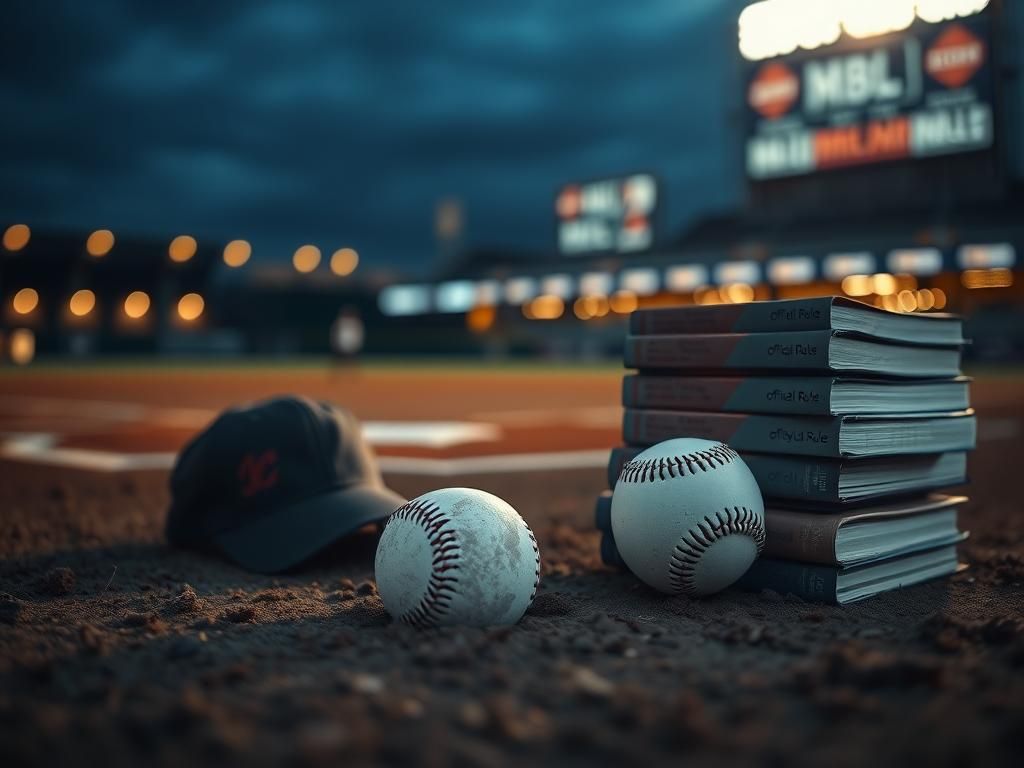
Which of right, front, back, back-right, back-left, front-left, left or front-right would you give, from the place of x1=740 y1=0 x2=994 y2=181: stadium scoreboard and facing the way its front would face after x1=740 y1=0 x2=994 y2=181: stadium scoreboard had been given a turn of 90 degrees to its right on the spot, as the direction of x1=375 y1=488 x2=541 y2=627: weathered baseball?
back-left

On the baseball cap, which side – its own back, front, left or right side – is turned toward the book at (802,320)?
front

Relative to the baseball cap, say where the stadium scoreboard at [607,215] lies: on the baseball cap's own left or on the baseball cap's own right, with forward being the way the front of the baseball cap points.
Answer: on the baseball cap's own left

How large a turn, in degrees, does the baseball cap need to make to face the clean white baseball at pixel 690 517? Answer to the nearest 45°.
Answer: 0° — it already faces it

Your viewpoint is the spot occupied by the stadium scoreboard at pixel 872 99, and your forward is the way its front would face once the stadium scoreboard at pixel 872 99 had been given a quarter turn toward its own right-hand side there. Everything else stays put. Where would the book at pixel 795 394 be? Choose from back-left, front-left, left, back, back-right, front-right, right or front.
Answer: back-left

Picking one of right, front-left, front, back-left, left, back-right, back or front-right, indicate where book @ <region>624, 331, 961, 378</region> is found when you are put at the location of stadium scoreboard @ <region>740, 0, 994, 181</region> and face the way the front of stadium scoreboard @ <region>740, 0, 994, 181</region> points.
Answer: front-left

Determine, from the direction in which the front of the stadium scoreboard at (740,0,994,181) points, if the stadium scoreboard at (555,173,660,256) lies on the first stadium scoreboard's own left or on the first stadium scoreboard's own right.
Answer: on the first stadium scoreboard's own right

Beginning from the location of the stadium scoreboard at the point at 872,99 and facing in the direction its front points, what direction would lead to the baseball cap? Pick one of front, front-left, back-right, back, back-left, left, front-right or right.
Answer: front-left

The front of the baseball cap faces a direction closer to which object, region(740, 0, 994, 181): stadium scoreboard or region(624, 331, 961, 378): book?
the book

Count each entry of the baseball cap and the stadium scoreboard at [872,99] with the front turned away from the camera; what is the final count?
0

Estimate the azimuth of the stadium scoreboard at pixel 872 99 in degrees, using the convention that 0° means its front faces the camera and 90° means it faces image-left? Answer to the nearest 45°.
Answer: approximately 45°

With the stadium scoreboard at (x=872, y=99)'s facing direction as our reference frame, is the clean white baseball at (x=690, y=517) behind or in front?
in front

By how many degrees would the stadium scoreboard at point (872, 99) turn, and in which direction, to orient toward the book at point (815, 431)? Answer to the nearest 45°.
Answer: approximately 45° to its left

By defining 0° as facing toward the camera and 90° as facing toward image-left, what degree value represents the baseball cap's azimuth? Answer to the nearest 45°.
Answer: approximately 315°

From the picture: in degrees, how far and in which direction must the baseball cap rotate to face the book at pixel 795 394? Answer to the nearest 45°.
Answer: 0° — it already faces it

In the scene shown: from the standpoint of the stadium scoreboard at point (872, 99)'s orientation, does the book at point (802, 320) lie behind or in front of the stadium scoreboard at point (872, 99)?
in front
